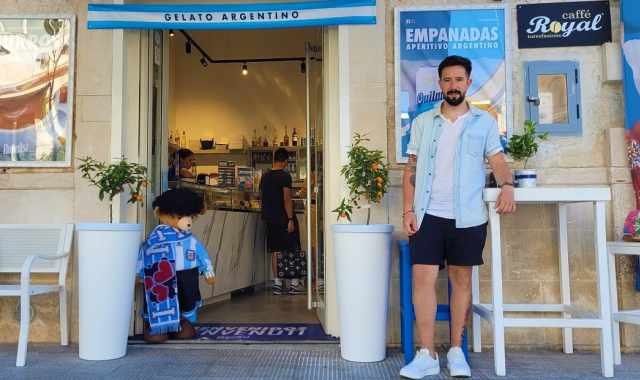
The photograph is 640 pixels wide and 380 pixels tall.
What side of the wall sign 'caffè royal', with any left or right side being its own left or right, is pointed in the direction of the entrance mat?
right

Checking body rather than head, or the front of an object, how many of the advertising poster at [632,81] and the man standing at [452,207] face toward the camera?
2

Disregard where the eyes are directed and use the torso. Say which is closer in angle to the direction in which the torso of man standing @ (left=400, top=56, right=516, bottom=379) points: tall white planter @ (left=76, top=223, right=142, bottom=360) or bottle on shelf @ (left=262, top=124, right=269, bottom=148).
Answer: the tall white planter

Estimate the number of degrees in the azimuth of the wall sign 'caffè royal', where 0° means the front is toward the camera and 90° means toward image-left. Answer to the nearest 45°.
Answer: approximately 0°

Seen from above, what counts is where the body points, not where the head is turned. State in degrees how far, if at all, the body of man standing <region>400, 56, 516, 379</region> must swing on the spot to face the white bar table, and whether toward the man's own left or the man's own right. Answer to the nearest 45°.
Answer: approximately 90° to the man's own left

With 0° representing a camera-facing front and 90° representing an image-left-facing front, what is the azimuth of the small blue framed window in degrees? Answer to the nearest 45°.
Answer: approximately 0°

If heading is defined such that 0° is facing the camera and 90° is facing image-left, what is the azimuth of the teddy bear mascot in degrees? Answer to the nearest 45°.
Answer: approximately 315°
